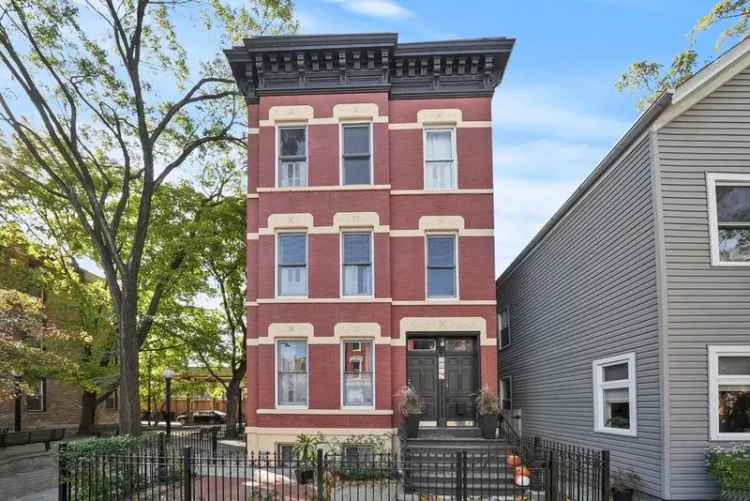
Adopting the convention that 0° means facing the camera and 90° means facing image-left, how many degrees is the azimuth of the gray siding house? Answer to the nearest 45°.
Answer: approximately 0°

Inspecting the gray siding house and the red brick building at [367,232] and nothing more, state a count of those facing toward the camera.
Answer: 2

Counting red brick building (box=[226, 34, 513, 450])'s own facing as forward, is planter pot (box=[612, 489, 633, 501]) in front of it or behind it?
in front
